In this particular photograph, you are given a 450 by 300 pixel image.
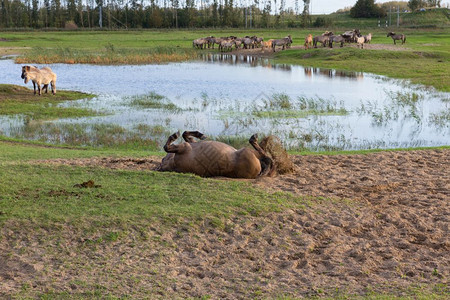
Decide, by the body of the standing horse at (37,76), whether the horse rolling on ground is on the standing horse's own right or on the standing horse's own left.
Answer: on the standing horse's own left

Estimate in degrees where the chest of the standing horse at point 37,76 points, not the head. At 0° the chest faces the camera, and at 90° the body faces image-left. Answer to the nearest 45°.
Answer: approximately 45°
